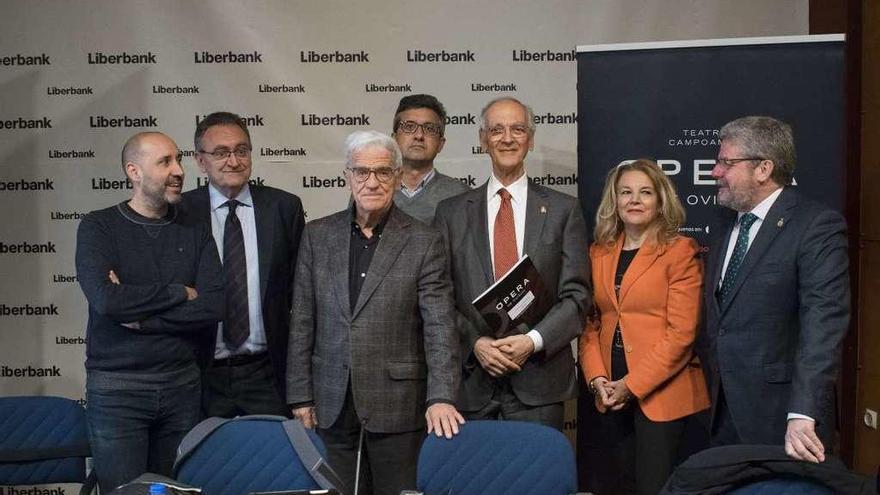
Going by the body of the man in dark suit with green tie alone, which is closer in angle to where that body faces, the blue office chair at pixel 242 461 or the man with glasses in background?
the blue office chair

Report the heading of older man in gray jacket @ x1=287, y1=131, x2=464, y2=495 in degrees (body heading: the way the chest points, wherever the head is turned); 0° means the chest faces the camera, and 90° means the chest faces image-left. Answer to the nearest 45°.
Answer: approximately 0°

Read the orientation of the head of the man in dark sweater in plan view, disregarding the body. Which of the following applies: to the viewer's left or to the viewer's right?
to the viewer's right

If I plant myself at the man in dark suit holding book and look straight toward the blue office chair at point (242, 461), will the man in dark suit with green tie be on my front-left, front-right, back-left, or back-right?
back-left

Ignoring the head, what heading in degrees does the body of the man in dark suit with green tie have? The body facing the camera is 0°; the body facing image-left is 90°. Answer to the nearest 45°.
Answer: approximately 45°
